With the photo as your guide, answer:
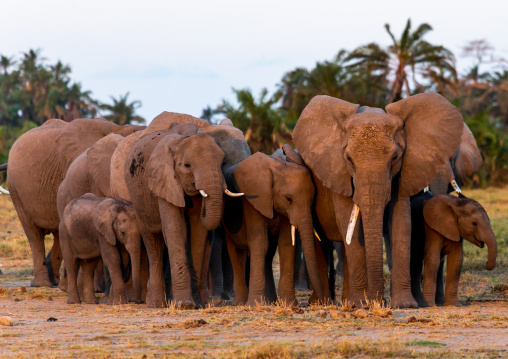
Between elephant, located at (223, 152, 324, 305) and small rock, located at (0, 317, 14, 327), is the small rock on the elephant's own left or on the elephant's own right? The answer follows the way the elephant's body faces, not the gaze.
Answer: on the elephant's own right

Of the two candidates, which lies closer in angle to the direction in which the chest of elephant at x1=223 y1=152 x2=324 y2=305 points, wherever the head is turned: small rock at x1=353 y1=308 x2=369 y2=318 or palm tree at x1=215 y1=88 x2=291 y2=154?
the small rock

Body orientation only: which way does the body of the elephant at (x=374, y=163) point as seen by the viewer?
toward the camera

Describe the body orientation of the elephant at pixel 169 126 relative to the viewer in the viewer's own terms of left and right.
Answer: facing to the right of the viewer

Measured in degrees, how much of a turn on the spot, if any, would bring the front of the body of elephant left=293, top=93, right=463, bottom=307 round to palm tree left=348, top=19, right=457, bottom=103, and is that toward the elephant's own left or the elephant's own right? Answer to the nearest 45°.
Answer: approximately 180°

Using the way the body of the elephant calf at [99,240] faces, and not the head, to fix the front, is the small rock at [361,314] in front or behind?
in front

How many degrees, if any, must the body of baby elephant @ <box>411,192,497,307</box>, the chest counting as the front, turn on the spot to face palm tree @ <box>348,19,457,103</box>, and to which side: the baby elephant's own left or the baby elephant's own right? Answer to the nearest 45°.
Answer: approximately 135° to the baby elephant's own left

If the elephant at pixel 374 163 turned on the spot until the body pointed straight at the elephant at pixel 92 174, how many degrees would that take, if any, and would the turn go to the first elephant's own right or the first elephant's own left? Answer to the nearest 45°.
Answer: approximately 135° to the first elephant's own right

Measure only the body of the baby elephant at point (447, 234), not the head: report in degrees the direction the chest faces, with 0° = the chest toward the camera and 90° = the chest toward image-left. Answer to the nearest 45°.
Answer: approximately 315°

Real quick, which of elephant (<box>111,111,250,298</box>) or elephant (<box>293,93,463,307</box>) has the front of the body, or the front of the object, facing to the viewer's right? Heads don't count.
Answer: elephant (<box>111,111,250,298</box>)
